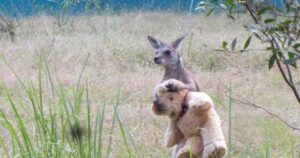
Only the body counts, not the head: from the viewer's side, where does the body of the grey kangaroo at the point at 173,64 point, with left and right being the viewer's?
facing the viewer and to the left of the viewer

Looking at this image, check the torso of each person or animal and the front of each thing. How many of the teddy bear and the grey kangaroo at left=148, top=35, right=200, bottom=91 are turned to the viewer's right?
0

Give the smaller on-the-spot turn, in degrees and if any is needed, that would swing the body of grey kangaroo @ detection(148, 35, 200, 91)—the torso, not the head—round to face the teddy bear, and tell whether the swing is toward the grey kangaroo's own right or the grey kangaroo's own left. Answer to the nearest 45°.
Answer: approximately 45° to the grey kangaroo's own left

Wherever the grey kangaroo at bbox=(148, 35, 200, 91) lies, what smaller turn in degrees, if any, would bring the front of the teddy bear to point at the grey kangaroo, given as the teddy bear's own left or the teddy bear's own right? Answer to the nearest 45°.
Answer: approximately 135° to the teddy bear's own right
